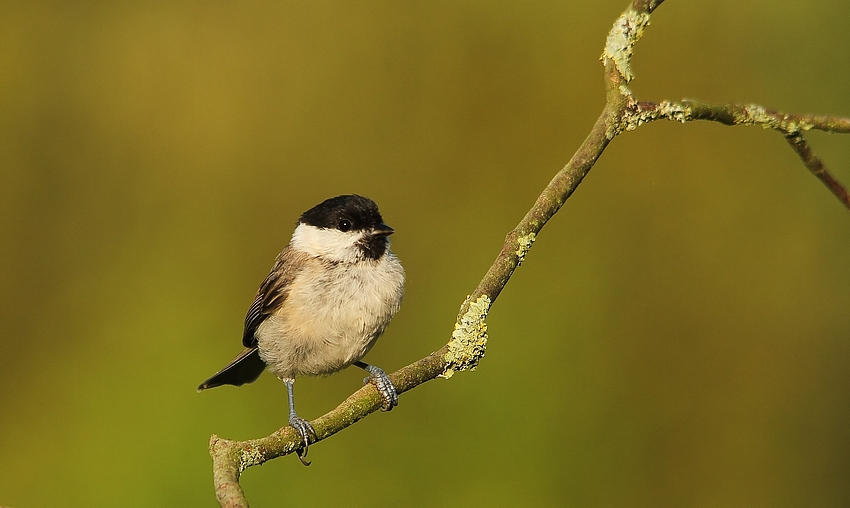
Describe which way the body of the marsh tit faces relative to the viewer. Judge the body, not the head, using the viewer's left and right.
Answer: facing the viewer and to the right of the viewer
